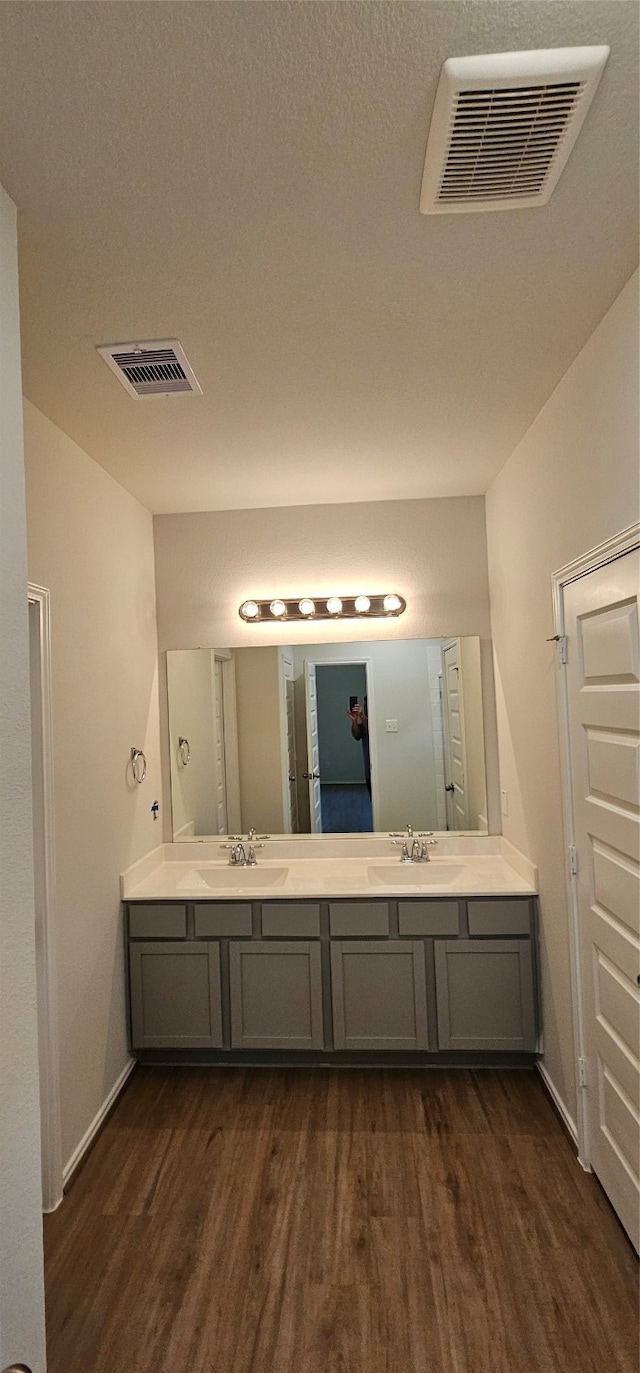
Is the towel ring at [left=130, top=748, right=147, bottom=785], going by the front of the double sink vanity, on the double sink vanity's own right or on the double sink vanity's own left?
on the double sink vanity's own right

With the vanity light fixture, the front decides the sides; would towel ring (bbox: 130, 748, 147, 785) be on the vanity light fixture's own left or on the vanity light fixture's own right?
on the vanity light fixture's own right

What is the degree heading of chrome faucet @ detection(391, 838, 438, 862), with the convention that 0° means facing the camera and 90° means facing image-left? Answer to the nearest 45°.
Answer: approximately 0°

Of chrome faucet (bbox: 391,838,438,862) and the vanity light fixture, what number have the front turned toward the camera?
2

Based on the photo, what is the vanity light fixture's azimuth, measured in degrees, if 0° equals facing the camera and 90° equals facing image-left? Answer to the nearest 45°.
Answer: approximately 0°
